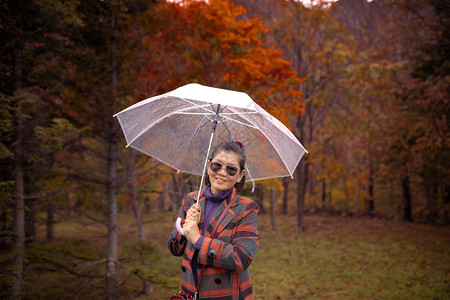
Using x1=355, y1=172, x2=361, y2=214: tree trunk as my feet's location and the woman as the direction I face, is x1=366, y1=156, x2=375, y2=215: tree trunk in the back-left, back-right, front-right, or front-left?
back-left

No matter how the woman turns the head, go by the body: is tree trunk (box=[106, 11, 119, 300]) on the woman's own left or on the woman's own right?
on the woman's own right

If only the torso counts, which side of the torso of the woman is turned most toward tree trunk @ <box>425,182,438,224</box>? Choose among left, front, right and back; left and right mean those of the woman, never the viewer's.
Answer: back

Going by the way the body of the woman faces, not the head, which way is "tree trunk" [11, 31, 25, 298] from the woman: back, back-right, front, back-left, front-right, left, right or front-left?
right
